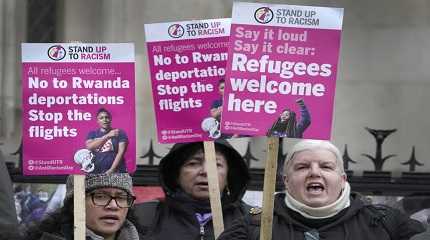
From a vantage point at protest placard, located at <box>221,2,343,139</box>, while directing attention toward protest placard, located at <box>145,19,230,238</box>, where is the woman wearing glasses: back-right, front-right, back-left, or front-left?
front-left

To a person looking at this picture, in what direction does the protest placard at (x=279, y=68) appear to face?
facing the viewer

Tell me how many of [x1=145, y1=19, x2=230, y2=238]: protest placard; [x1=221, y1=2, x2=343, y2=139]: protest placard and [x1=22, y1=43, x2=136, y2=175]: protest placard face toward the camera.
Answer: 3

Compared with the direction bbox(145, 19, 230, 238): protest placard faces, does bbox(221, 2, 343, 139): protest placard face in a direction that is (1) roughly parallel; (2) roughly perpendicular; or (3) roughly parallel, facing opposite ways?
roughly parallel

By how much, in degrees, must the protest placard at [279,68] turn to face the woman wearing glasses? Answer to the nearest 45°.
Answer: approximately 90° to its right

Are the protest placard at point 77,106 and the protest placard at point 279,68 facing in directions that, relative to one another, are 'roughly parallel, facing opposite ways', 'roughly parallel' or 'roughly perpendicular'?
roughly parallel

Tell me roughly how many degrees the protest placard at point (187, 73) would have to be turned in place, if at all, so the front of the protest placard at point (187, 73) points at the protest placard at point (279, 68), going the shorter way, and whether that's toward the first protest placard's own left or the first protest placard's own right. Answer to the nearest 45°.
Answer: approximately 45° to the first protest placard's own left

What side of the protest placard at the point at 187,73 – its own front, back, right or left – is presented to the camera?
front

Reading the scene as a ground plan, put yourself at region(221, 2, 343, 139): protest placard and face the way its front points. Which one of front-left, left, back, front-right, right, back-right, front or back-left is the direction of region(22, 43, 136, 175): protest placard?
right

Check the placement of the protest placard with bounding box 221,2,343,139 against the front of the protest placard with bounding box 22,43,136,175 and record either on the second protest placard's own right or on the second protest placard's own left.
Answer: on the second protest placard's own left

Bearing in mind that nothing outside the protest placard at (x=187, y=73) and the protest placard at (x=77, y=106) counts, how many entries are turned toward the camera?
2
